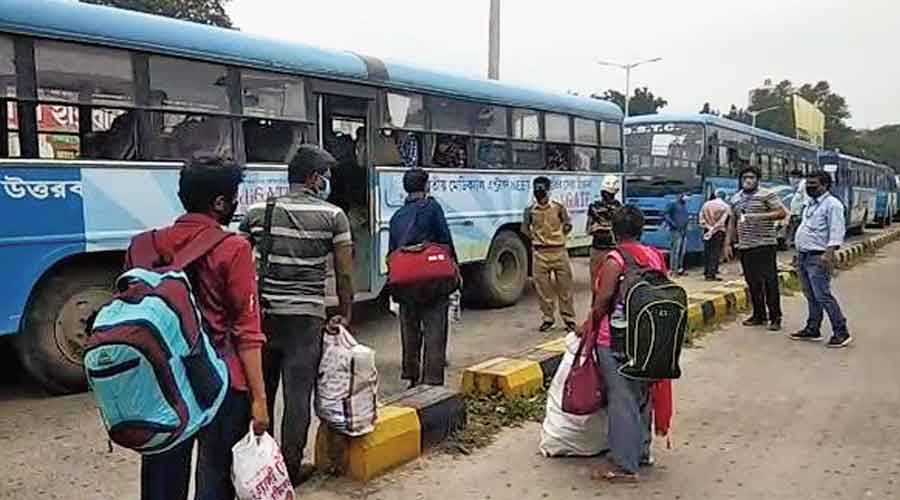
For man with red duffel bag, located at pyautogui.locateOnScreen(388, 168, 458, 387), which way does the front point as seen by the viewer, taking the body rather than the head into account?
away from the camera

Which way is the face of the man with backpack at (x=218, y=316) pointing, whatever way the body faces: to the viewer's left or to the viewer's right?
to the viewer's right

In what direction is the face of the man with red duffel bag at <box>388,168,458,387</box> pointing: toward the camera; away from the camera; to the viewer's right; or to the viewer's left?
away from the camera

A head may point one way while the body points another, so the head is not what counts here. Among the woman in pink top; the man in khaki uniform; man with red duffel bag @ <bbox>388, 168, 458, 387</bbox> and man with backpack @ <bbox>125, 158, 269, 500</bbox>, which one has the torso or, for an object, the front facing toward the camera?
the man in khaki uniform

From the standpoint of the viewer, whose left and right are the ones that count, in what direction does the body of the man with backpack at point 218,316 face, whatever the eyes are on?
facing away from the viewer and to the right of the viewer

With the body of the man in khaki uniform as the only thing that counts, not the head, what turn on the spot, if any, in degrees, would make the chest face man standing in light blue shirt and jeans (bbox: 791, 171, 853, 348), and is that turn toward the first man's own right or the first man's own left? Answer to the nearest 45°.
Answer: approximately 90° to the first man's own left

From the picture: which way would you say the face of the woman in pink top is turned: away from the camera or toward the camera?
away from the camera

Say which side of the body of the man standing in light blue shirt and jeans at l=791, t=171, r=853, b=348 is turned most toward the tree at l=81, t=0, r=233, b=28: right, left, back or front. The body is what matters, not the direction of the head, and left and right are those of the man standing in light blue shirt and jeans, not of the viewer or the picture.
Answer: right
